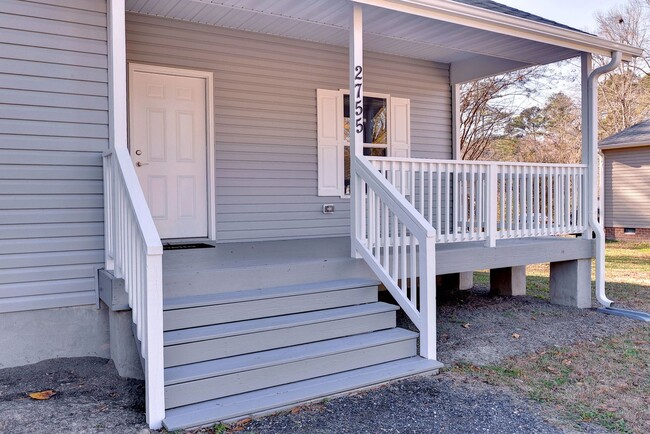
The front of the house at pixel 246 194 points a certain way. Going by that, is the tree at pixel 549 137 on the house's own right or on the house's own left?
on the house's own left

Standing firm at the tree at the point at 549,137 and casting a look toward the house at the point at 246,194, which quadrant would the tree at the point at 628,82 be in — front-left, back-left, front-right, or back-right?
back-left

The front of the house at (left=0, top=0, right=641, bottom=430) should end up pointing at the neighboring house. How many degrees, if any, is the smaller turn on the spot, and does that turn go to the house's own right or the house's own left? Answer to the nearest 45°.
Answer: approximately 90° to the house's own left

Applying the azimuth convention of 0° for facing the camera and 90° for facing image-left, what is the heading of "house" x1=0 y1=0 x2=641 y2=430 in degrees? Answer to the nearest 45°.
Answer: approximately 315°

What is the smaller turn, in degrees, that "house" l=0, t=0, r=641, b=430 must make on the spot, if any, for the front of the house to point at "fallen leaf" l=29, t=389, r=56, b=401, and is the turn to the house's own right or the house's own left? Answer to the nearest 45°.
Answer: approximately 90° to the house's own right

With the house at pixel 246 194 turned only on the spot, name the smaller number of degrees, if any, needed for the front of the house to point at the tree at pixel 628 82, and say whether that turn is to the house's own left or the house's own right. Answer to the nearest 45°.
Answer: approximately 90° to the house's own left
